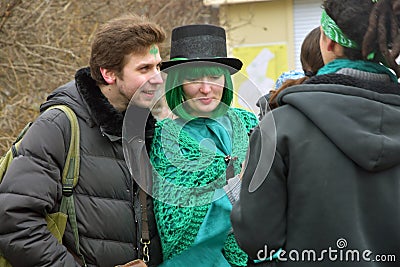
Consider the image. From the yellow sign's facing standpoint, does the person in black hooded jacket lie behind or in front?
in front

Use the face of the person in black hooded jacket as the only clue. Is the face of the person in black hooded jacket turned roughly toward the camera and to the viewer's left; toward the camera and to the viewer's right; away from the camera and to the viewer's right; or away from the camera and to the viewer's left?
away from the camera and to the viewer's left

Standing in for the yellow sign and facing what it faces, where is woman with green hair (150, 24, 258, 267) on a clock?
The woman with green hair is roughly at 12 o'clock from the yellow sign.

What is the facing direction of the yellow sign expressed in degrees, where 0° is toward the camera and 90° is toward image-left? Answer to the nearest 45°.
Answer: approximately 0°

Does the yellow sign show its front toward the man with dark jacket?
yes

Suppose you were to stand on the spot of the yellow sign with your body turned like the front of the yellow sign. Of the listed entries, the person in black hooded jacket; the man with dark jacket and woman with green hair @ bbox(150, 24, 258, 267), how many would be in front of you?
3
